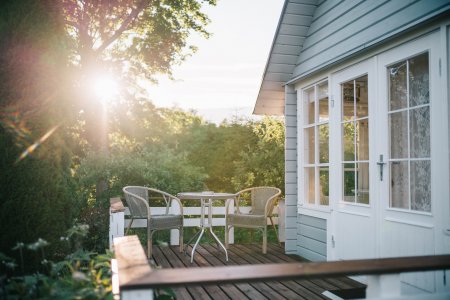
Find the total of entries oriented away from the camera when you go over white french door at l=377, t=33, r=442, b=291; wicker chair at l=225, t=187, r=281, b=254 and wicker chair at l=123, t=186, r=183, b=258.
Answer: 0

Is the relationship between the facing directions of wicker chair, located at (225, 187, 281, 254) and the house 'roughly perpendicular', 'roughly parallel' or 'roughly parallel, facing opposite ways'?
roughly parallel

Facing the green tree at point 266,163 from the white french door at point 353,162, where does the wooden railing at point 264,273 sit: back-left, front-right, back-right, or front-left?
back-left

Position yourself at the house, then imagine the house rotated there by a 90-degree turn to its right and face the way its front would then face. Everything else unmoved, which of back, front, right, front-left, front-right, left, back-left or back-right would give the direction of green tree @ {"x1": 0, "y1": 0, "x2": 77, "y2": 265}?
left

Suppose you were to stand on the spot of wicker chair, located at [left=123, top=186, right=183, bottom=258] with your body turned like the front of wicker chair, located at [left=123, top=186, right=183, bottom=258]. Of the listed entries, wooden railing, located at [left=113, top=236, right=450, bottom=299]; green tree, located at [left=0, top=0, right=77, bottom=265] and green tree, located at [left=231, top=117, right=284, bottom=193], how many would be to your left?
1

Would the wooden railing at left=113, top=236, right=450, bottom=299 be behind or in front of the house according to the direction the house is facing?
in front

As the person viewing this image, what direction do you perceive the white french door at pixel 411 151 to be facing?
facing the viewer and to the left of the viewer

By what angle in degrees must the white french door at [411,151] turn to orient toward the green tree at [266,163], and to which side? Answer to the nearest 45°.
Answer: approximately 90° to its right

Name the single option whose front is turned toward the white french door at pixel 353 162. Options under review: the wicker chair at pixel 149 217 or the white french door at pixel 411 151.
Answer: the wicker chair

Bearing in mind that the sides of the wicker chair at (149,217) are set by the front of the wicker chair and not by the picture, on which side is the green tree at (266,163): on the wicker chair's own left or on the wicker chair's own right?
on the wicker chair's own left

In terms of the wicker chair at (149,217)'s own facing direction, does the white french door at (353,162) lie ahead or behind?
ahead

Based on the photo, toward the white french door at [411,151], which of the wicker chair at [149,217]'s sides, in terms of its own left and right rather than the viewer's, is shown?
front

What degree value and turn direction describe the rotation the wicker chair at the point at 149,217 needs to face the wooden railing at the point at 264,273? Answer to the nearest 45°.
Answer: approximately 45° to its right

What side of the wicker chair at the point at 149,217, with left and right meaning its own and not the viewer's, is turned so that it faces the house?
front

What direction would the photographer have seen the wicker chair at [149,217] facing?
facing the viewer and to the right of the viewer

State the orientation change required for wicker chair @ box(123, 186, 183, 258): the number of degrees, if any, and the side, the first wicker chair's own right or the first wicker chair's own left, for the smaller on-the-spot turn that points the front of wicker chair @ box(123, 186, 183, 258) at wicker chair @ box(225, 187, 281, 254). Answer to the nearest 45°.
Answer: approximately 45° to the first wicker chair's own left

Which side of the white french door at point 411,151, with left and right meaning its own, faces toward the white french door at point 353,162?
right
